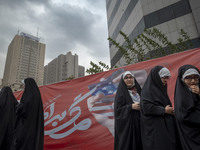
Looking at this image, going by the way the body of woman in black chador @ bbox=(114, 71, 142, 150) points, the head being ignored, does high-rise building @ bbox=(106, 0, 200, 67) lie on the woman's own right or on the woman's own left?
on the woman's own left

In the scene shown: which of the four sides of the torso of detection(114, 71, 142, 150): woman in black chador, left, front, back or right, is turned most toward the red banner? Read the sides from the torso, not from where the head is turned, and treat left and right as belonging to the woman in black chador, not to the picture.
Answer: back

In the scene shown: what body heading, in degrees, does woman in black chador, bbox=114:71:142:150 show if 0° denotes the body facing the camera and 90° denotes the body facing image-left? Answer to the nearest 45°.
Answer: approximately 315°
